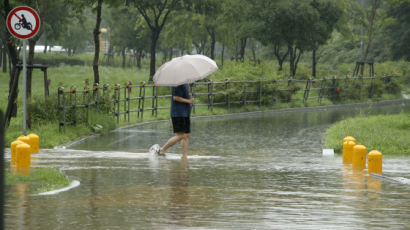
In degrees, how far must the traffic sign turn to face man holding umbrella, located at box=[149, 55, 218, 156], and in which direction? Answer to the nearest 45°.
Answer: approximately 90° to its left

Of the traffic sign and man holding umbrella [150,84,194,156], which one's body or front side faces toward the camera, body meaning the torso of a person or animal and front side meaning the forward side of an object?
the traffic sign

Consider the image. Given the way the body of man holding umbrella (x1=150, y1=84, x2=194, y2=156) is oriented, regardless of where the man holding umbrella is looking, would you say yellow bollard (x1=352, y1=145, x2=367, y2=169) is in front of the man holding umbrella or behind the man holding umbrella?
in front

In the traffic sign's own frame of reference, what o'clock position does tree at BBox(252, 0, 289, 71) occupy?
The tree is roughly at 7 o'clock from the traffic sign.

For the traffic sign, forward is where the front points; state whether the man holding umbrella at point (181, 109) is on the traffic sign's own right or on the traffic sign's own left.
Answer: on the traffic sign's own left

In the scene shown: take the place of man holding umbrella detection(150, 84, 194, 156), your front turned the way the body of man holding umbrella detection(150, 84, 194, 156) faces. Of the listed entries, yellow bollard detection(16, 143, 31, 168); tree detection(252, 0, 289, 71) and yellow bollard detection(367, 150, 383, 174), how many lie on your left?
1

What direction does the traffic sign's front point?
toward the camera

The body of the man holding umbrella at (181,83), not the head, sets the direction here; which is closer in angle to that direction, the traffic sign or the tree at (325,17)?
the tree

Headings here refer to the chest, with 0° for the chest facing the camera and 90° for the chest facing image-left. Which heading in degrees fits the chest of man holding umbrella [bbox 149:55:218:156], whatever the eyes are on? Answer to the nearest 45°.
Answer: approximately 270°
